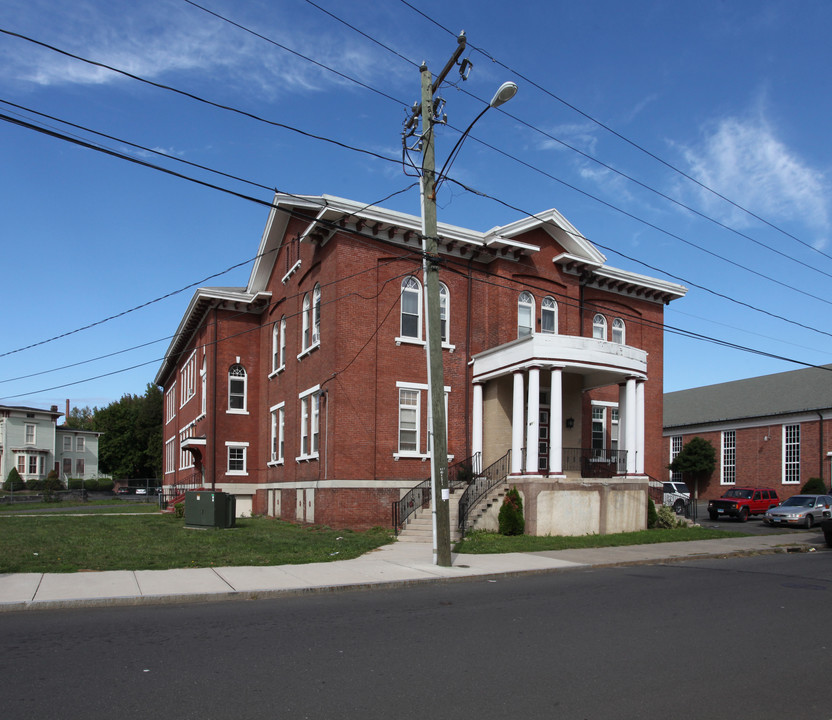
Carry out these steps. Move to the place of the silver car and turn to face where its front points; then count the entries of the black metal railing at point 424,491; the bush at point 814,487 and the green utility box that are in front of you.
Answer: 2

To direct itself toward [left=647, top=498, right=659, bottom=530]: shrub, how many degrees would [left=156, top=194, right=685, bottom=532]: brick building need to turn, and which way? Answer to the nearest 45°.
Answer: approximately 45° to its left

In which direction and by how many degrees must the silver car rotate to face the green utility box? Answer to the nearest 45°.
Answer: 0° — it already faces it

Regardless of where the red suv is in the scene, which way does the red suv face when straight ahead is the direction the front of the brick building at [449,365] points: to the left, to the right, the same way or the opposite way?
to the right

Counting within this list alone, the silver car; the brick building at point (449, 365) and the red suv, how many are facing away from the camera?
0

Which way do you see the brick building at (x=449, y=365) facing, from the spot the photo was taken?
facing the viewer and to the right of the viewer

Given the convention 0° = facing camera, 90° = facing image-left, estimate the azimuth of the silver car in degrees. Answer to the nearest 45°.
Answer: approximately 45°

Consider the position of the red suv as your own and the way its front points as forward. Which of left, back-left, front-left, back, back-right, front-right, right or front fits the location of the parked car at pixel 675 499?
front

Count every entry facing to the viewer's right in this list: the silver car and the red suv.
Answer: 0

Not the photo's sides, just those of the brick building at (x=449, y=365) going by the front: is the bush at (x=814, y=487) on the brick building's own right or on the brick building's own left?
on the brick building's own left

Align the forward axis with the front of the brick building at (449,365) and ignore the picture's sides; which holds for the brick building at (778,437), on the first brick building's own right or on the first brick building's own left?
on the first brick building's own left

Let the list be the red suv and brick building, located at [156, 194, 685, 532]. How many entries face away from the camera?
0

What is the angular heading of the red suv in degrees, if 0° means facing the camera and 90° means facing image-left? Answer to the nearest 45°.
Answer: approximately 45°

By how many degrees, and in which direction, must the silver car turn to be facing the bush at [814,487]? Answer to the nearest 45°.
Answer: approximately 135° to its right

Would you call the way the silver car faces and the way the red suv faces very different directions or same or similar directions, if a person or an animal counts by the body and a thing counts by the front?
same or similar directions
